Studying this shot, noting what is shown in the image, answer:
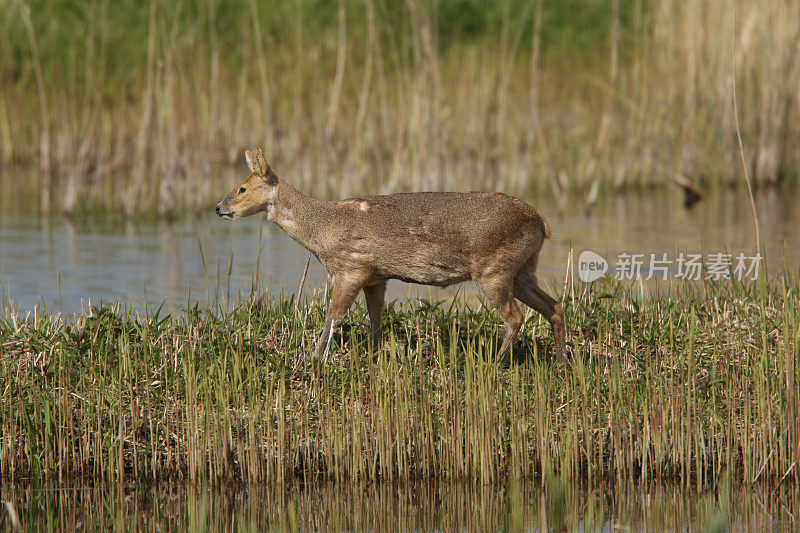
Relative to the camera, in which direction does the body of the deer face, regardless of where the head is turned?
to the viewer's left
